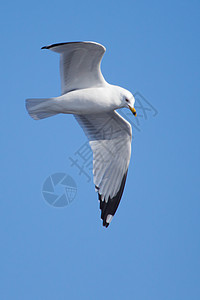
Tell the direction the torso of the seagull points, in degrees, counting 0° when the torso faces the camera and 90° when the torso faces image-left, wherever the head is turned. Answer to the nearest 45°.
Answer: approximately 270°
